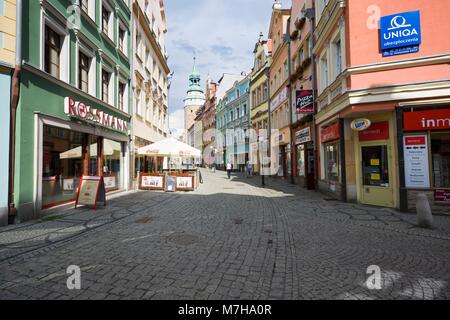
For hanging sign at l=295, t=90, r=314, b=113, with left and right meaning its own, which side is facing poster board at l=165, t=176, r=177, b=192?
right

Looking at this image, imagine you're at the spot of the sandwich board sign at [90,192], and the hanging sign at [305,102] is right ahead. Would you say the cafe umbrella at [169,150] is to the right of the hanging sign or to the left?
left

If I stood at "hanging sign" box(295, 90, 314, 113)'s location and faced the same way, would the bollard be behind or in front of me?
in front

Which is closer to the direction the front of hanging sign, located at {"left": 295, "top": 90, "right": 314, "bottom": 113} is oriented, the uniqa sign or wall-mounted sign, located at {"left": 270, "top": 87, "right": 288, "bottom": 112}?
the uniqa sign

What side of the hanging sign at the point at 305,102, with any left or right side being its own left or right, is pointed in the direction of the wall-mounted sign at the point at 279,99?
back

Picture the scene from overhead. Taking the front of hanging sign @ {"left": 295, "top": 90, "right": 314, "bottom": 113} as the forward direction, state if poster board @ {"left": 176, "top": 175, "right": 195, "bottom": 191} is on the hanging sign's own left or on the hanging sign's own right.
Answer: on the hanging sign's own right

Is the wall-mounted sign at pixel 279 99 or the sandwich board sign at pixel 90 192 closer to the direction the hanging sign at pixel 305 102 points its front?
the sandwich board sign

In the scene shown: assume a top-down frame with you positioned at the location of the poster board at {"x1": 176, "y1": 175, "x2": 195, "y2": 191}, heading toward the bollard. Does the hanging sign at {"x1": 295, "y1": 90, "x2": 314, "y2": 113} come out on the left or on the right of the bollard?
left

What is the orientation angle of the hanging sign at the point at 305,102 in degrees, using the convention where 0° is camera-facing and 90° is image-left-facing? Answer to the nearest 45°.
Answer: approximately 0°

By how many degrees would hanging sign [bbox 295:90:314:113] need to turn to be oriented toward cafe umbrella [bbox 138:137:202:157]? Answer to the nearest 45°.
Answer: approximately 90° to its right

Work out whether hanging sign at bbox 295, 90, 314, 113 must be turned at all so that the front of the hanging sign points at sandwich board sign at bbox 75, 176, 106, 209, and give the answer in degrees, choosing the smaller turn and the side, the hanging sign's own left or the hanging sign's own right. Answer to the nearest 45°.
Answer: approximately 45° to the hanging sign's own right
